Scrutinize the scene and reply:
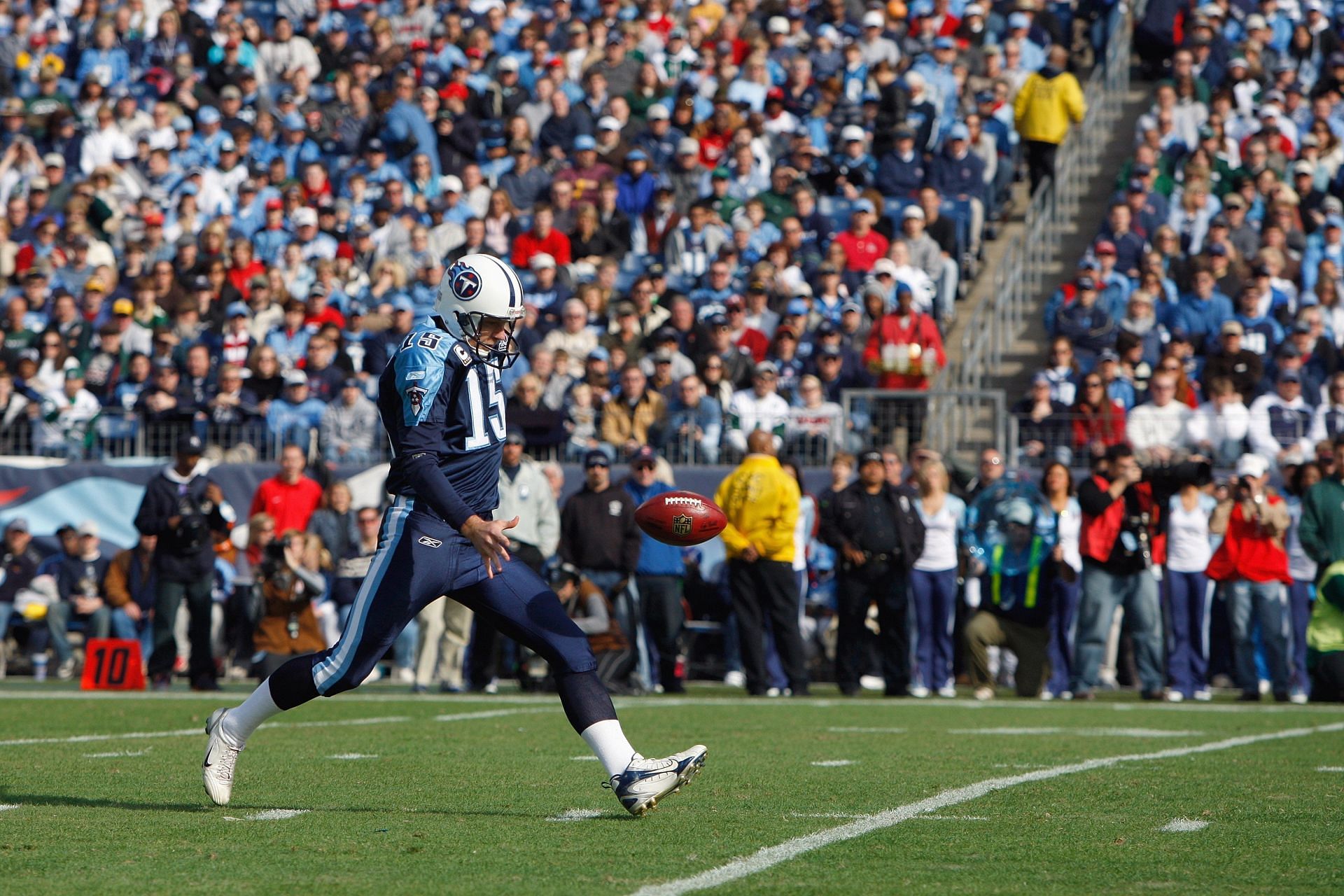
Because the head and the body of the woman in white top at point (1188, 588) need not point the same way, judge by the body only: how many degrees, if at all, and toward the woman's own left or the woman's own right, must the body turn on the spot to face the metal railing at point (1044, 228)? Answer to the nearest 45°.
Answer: approximately 180°

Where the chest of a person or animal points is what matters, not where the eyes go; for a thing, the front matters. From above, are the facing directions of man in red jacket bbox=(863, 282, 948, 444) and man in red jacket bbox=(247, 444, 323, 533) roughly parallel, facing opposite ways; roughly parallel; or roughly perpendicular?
roughly parallel

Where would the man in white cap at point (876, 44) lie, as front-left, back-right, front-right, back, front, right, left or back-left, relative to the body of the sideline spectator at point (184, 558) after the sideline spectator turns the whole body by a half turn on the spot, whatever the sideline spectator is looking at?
front-right

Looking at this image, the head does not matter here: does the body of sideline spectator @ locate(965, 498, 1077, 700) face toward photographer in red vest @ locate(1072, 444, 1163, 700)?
no

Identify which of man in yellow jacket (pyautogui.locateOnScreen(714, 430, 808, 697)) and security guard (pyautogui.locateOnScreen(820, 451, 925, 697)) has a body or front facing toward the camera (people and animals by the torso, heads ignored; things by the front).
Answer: the security guard

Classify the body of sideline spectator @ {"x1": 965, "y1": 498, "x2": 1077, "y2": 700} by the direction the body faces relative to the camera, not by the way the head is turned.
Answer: toward the camera

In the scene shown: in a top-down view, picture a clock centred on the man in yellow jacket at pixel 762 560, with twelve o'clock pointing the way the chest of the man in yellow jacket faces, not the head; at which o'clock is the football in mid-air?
The football in mid-air is roughly at 6 o'clock from the man in yellow jacket.

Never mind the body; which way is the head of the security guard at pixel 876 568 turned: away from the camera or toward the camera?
toward the camera

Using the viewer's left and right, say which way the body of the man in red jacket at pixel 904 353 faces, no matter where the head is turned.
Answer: facing the viewer

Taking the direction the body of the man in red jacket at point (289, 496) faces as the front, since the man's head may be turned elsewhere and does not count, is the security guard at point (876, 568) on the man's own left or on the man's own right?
on the man's own left

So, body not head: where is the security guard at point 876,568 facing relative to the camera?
toward the camera

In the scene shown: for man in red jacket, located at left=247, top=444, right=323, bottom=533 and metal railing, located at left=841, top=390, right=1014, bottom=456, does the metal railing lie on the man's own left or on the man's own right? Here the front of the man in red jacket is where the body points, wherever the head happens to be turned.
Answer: on the man's own left

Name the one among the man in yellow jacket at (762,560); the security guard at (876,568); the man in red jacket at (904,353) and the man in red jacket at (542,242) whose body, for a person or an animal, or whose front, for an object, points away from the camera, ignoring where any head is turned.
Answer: the man in yellow jacket

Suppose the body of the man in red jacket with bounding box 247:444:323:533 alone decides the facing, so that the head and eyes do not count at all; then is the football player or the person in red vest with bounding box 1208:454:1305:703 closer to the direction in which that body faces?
the football player

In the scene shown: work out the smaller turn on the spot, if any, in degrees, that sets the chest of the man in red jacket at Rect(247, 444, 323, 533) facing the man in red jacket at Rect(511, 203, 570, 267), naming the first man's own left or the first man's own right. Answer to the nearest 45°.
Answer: approximately 135° to the first man's own left

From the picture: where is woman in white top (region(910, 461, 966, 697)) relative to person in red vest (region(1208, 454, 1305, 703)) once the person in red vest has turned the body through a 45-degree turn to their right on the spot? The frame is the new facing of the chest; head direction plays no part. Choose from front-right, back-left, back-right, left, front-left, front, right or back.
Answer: front-right

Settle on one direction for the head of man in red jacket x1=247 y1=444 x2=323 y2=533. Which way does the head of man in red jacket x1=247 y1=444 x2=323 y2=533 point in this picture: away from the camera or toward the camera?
toward the camera

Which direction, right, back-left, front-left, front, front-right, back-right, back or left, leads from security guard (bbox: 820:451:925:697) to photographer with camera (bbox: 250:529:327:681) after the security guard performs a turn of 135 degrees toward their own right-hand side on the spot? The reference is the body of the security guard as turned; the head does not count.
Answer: front-left

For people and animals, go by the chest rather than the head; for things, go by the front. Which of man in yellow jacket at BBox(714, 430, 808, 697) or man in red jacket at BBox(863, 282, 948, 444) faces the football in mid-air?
the man in red jacket

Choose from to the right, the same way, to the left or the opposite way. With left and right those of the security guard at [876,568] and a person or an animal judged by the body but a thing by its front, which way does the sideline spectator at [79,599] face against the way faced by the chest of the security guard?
the same way

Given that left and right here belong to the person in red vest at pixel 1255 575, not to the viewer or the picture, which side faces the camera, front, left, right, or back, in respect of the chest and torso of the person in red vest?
front

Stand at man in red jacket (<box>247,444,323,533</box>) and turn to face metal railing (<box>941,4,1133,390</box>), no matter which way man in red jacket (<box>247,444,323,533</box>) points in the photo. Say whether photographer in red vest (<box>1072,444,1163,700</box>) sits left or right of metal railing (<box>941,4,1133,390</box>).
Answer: right

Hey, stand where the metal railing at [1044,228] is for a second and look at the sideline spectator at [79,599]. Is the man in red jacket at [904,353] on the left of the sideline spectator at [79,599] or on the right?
left

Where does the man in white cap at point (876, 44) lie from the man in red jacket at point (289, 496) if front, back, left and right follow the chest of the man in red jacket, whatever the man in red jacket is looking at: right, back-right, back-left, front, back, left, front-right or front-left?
back-left
